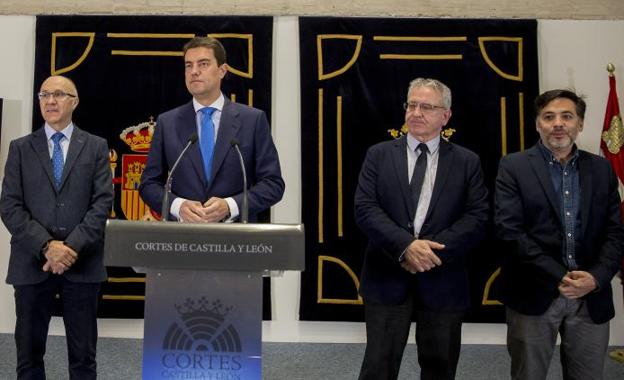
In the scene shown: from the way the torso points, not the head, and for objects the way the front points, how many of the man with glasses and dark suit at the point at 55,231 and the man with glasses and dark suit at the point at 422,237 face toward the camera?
2

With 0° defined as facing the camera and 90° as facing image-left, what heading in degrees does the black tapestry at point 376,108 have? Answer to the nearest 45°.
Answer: approximately 0°

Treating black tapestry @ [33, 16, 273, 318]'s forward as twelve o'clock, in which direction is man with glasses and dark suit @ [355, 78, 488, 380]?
The man with glasses and dark suit is roughly at 11 o'clock from the black tapestry.

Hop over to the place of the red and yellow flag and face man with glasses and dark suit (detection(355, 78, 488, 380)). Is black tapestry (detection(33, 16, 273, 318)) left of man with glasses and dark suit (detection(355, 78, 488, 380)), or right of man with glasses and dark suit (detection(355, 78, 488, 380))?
right

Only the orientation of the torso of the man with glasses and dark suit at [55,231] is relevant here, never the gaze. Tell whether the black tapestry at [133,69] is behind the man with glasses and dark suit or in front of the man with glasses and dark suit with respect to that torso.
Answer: behind

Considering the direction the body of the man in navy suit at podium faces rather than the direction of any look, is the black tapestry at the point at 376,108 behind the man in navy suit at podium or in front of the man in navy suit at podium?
behind

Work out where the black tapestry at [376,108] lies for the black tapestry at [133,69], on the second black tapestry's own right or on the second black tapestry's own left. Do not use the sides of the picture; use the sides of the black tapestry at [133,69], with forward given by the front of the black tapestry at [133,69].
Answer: on the second black tapestry's own left

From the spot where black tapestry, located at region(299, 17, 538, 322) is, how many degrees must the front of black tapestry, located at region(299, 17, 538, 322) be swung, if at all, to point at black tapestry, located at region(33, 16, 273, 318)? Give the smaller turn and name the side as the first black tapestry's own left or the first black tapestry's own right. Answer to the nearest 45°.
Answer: approximately 90° to the first black tapestry's own right
